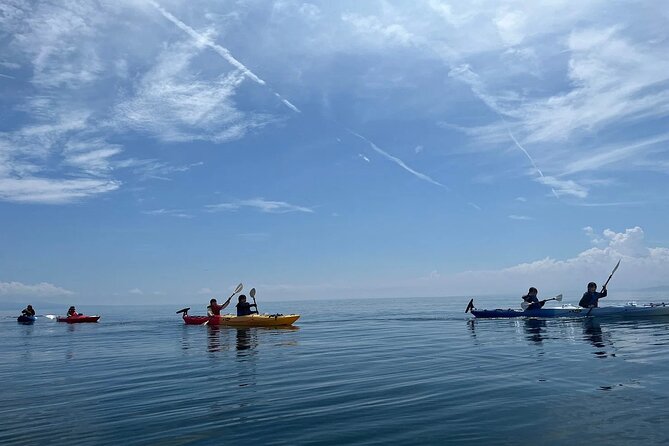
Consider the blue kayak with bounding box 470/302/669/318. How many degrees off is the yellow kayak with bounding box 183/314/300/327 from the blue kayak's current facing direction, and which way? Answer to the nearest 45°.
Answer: approximately 180°

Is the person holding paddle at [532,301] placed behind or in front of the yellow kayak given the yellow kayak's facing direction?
in front

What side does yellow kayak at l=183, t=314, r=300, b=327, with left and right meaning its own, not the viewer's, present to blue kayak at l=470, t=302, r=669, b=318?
front

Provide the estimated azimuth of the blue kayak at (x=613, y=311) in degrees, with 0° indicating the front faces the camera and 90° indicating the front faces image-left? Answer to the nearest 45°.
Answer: approximately 270°

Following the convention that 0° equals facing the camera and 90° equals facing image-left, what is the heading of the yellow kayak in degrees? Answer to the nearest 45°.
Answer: approximately 270°

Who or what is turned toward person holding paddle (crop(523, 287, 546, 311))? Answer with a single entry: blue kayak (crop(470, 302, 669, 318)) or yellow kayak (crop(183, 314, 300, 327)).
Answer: the yellow kayak

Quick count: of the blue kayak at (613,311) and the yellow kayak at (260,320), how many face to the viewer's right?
2

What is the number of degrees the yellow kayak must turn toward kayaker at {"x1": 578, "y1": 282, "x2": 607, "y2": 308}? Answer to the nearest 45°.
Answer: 0° — it already faces them
